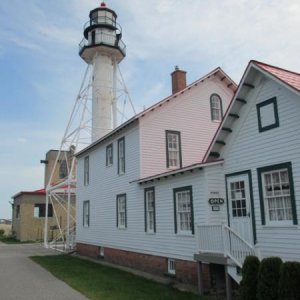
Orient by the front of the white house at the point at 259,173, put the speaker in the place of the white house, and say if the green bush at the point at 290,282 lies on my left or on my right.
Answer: on my left
